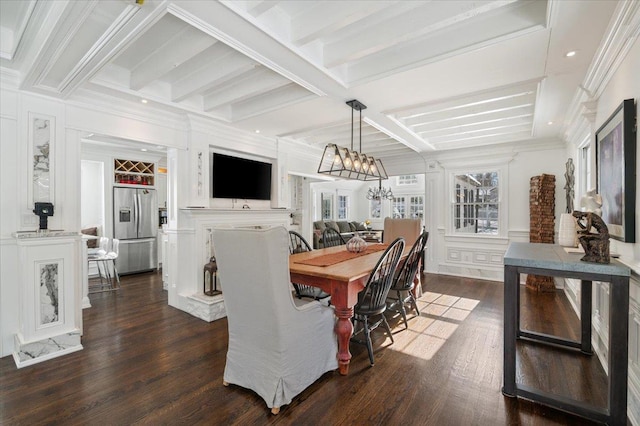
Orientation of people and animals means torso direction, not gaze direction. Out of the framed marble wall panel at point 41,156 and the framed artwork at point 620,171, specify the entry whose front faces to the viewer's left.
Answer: the framed artwork at point 620,171

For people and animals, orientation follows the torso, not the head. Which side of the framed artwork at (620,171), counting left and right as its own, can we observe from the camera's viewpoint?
left

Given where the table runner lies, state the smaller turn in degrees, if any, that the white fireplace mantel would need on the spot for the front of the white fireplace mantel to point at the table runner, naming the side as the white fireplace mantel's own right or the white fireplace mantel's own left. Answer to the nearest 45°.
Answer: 0° — it already faces it

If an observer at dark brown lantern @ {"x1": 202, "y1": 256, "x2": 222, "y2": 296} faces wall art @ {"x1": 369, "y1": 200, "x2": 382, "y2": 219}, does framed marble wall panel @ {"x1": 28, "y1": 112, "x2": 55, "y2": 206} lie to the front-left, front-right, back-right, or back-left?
back-left

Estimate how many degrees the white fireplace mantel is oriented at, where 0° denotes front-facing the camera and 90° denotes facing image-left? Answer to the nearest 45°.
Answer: approximately 315°

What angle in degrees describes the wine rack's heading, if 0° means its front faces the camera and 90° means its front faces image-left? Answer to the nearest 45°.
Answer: approximately 315°

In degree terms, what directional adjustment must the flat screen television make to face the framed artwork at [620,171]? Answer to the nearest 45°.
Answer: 0° — it already faces it

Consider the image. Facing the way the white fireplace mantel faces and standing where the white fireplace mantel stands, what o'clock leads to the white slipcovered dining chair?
The white slipcovered dining chair is roughly at 1 o'clock from the white fireplace mantel.

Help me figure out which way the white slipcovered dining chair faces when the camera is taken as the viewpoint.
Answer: facing away from the viewer and to the right of the viewer
